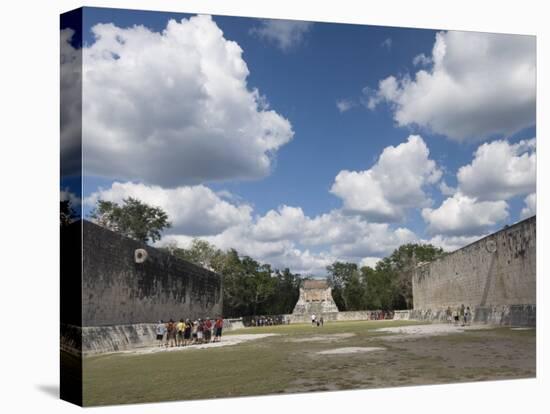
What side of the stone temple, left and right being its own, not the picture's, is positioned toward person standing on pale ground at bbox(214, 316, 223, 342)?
front

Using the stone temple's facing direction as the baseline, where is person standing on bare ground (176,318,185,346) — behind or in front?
in front

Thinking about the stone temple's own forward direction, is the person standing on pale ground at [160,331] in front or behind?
in front

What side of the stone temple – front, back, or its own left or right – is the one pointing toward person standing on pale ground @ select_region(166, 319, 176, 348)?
front

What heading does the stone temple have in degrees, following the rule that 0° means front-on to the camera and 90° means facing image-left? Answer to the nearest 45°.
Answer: approximately 0°

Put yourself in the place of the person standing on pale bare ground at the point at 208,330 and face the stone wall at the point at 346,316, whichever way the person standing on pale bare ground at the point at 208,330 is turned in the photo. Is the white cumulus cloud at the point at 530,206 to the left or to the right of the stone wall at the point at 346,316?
right

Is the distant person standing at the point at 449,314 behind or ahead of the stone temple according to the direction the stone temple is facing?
ahead
